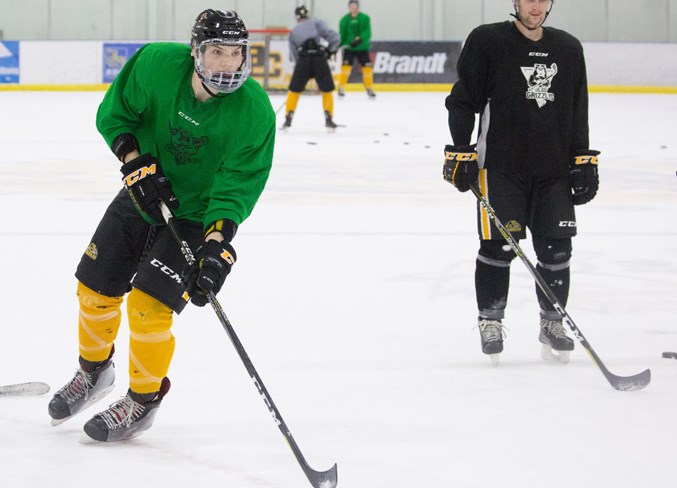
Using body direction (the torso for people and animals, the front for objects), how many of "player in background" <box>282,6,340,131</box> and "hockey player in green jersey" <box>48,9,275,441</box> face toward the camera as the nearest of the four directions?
1

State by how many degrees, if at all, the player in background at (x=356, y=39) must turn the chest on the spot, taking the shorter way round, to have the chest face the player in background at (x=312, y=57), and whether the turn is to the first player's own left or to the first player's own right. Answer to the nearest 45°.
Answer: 0° — they already face them

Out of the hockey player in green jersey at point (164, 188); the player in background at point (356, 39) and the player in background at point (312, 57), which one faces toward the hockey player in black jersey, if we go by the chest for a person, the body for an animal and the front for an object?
the player in background at point (356, 39)

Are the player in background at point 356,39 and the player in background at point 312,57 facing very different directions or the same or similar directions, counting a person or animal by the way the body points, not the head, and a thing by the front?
very different directions

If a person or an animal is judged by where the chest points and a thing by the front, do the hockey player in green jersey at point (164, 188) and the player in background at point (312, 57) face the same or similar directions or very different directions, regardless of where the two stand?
very different directions

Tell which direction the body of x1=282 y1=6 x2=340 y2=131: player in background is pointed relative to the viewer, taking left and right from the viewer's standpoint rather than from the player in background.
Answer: facing away from the viewer
